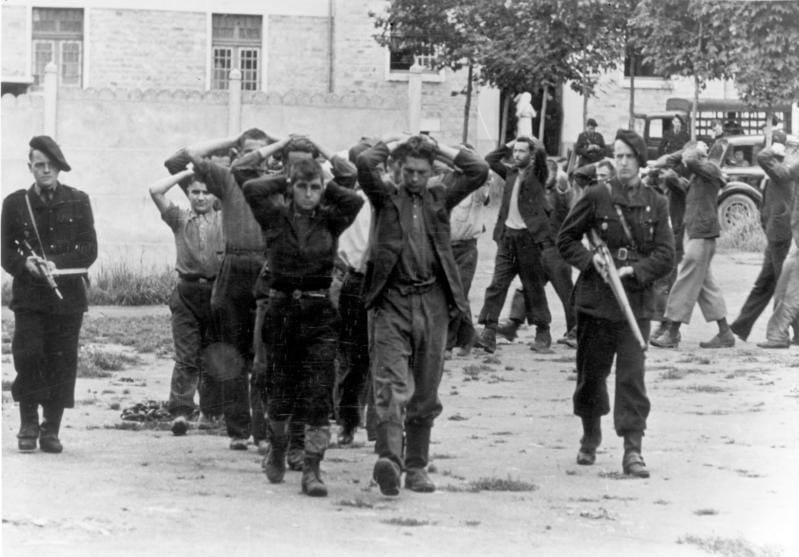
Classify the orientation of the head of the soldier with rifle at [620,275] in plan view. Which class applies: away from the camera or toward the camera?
toward the camera

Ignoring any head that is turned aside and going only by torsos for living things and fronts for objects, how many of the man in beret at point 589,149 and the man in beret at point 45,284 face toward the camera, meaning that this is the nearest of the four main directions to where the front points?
2

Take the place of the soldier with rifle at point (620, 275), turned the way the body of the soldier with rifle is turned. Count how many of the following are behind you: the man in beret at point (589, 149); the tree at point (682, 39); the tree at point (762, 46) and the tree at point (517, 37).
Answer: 4

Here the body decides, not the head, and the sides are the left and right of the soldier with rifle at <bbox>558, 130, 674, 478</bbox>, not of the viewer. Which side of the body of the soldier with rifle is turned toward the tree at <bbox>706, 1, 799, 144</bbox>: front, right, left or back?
back

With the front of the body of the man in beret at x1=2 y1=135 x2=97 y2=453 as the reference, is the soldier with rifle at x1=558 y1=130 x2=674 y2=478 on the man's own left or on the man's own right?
on the man's own left

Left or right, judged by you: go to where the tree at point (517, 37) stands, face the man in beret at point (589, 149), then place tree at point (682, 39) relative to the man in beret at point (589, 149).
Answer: left

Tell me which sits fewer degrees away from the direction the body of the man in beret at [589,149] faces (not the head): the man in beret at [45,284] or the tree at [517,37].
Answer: the man in beret

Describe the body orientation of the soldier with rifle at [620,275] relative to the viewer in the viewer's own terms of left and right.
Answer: facing the viewer

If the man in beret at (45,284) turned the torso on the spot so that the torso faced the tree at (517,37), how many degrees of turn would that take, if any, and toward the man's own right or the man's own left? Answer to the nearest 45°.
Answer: approximately 135° to the man's own left

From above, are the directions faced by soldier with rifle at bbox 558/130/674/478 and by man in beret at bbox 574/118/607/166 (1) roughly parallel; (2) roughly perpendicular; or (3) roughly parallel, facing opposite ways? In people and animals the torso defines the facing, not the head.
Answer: roughly parallel

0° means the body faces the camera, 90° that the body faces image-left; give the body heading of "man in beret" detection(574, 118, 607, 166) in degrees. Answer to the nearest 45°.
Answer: approximately 0°

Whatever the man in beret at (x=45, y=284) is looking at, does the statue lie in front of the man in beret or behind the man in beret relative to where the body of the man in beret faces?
behind

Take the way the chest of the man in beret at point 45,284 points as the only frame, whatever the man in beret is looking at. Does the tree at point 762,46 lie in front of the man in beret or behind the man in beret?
behind

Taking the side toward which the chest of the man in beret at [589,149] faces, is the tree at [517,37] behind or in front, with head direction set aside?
behind

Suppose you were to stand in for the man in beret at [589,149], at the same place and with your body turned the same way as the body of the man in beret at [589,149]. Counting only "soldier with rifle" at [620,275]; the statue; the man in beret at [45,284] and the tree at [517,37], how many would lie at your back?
2

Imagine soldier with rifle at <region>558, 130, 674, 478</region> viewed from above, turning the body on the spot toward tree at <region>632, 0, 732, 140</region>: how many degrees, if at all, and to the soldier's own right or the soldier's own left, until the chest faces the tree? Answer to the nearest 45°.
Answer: approximately 180°
